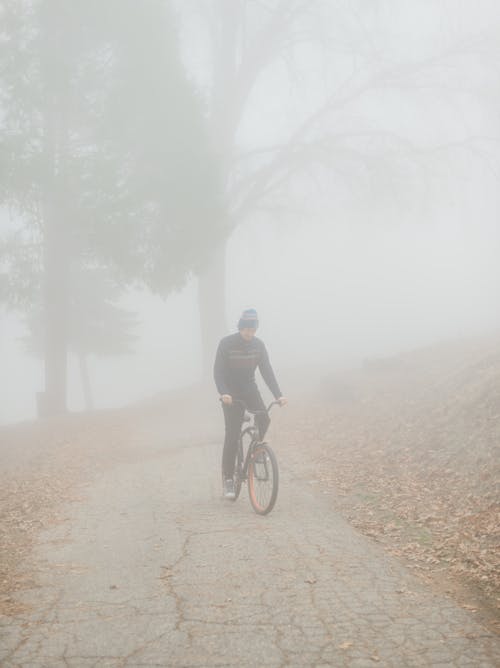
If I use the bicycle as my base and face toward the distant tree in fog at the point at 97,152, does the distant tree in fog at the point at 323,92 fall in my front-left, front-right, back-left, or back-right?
front-right

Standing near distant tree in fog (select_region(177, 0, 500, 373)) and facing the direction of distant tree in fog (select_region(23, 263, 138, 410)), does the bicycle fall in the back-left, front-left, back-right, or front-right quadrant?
back-left

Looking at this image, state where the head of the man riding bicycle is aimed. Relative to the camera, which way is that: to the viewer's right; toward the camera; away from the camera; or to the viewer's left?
toward the camera

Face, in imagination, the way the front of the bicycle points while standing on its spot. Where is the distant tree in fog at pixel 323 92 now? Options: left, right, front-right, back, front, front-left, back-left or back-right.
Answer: back-left

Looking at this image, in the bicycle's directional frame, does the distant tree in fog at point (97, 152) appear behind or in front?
behind

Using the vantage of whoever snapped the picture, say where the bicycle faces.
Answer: facing the viewer and to the right of the viewer

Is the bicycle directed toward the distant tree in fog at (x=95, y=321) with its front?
no
